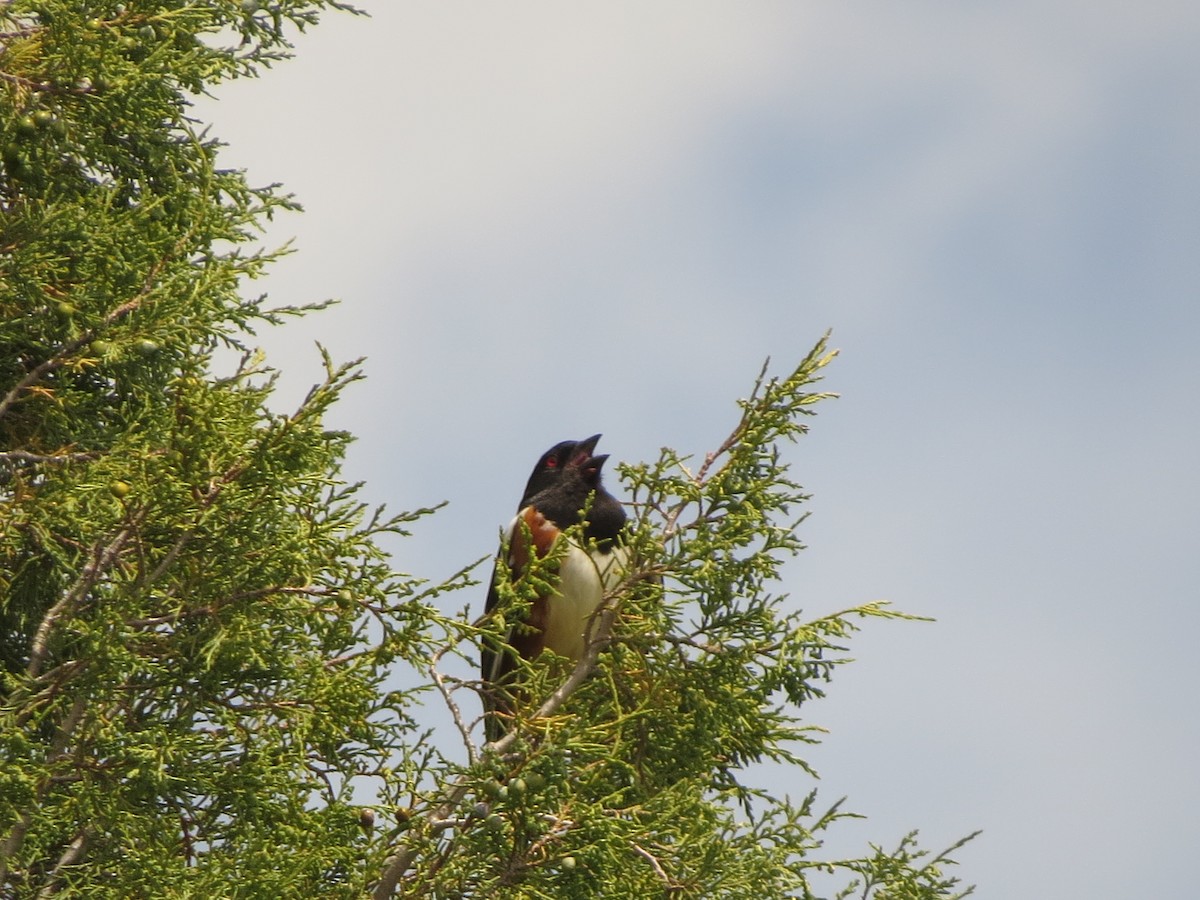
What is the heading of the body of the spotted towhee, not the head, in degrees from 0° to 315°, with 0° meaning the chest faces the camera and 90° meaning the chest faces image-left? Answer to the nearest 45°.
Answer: approximately 315°
